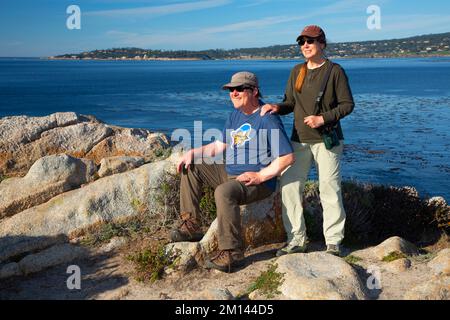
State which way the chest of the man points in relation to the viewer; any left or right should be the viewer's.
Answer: facing the viewer and to the left of the viewer

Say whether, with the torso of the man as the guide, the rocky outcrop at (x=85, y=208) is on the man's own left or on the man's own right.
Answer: on the man's own right

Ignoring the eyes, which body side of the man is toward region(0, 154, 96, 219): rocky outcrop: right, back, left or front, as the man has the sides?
right

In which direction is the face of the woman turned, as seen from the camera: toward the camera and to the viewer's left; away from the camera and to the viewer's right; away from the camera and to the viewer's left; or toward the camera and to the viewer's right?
toward the camera and to the viewer's left

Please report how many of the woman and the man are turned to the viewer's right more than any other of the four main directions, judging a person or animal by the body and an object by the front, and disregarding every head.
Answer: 0

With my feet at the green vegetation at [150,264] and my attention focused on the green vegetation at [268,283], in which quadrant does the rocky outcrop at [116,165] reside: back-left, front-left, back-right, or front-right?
back-left

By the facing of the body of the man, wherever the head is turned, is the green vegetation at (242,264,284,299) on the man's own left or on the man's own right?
on the man's own left

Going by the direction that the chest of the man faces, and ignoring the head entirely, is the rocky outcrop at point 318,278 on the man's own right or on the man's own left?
on the man's own left

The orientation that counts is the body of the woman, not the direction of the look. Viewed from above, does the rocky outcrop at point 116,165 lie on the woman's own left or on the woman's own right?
on the woman's own right

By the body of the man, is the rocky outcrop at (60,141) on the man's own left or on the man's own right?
on the man's own right

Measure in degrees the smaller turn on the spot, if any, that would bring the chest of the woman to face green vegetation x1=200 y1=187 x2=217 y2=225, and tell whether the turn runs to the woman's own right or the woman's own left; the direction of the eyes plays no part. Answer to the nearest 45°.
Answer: approximately 90° to the woman's own right

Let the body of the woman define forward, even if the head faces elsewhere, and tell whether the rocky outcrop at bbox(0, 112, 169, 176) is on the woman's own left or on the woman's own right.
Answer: on the woman's own right
